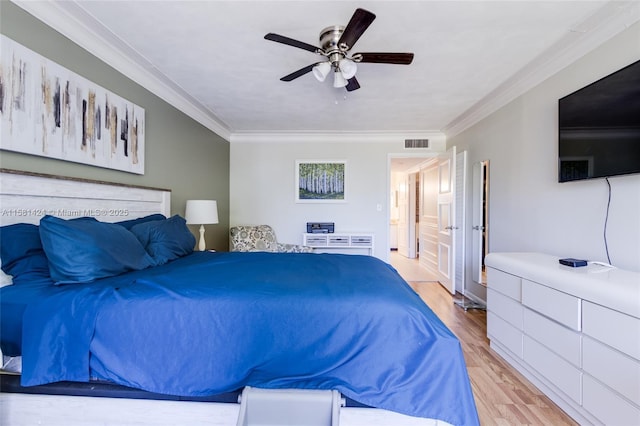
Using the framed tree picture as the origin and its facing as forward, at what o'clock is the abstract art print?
The abstract art print is roughly at 1 o'clock from the framed tree picture.

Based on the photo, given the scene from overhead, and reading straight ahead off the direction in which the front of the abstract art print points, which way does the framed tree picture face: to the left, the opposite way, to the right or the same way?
to the right

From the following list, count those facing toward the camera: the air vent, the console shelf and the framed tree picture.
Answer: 3

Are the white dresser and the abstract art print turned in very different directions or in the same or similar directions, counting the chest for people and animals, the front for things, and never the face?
very different directions

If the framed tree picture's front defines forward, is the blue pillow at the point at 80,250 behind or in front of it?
in front

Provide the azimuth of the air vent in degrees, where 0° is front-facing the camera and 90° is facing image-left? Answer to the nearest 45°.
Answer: approximately 0°

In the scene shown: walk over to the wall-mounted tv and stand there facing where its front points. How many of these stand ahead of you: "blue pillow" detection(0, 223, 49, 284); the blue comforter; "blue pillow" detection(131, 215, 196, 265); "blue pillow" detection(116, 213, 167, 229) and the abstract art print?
5

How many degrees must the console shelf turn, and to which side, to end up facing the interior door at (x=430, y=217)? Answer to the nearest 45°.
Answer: approximately 135° to its left

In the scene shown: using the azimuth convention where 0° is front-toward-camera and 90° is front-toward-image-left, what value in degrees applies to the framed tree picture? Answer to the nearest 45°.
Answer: approximately 0°

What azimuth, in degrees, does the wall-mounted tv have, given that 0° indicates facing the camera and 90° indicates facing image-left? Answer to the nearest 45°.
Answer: approximately 45°
